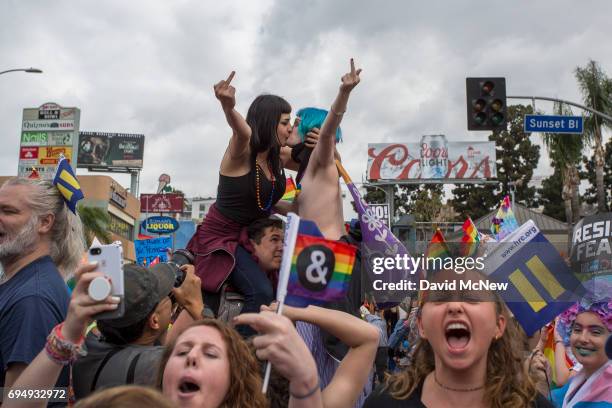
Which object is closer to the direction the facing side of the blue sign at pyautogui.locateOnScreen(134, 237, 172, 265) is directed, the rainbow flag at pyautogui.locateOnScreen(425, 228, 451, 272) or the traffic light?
the rainbow flag

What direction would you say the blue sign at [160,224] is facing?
toward the camera

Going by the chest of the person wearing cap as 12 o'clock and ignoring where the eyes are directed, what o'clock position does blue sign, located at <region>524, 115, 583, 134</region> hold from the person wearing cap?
The blue sign is roughly at 12 o'clock from the person wearing cap.

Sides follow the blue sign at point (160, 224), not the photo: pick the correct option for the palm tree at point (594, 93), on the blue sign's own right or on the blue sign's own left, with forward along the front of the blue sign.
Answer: on the blue sign's own left

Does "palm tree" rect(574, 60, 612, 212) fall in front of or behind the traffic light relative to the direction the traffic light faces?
behind

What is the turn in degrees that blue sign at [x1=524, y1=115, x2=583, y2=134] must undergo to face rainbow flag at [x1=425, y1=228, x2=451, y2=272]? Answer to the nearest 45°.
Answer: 0° — it already faces it

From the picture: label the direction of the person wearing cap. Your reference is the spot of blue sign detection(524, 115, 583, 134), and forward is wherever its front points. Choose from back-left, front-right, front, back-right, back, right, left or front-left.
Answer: front

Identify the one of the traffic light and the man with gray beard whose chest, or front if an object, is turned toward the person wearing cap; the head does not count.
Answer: the traffic light

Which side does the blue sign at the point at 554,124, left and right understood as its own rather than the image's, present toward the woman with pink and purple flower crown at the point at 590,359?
front

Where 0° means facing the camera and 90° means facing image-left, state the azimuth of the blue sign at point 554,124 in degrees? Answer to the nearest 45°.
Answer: approximately 0°

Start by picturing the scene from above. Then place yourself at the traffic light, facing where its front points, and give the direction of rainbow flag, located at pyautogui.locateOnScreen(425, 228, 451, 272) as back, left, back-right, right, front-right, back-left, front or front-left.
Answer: front
